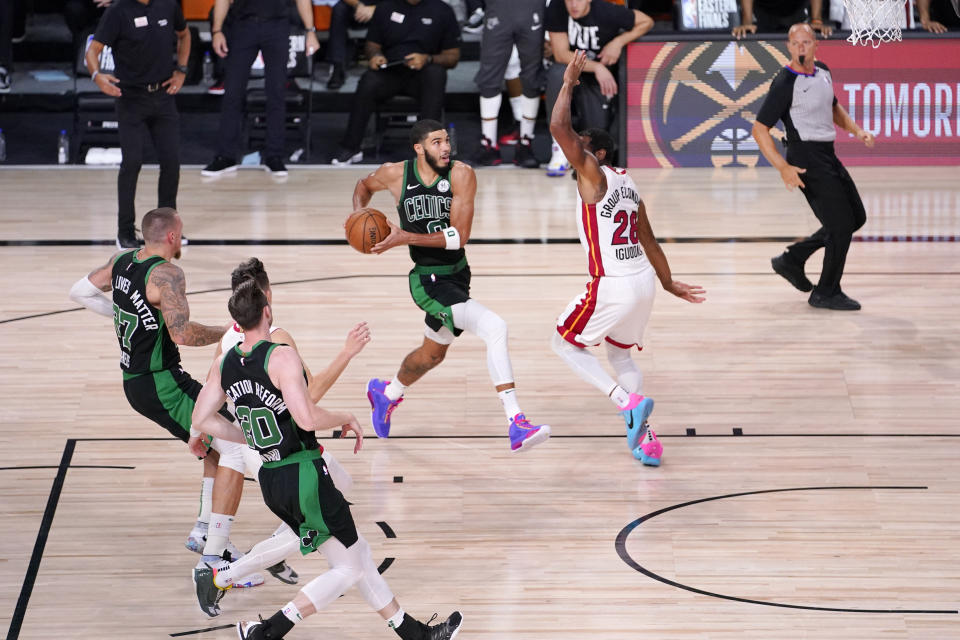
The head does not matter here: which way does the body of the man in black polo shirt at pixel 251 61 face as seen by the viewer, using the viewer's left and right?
facing the viewer

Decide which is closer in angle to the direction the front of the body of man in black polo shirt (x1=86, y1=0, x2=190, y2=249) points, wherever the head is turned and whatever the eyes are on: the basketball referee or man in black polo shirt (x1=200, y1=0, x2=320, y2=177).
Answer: the basketball referee

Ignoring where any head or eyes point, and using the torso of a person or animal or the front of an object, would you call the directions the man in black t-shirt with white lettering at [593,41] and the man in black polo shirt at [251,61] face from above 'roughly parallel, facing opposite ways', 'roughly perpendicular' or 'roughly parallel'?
roughly parallel

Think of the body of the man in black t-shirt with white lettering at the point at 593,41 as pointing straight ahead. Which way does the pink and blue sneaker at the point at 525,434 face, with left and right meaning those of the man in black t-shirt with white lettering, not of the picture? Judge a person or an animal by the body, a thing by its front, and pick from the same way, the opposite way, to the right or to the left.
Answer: to the left

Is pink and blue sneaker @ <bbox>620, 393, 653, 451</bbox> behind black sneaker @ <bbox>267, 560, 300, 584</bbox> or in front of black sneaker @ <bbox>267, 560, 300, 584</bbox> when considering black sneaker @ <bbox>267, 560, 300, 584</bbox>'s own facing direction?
in front

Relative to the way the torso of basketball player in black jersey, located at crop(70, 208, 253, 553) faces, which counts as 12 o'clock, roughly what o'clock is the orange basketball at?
The orange basketball is roughly at 12 o'clock from the basketball player in black jersey.

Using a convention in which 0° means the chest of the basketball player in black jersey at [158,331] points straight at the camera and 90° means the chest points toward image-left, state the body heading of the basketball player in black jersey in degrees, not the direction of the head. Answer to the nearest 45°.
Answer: approximately 225°

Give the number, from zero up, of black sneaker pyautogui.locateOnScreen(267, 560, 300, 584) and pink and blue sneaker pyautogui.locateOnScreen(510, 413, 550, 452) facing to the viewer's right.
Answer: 2

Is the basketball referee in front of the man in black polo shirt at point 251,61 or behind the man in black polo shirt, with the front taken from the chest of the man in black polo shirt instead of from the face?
in front

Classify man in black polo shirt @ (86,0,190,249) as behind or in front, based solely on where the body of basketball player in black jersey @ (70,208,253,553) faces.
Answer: in front

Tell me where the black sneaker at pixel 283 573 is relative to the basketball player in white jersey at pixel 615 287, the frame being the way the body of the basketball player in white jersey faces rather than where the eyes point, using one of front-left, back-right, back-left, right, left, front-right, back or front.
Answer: left

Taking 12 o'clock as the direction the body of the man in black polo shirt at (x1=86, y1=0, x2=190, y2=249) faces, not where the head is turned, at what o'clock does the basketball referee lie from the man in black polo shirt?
The basketball referee is roughly at 10 o'clock from the man in black polo shirt.

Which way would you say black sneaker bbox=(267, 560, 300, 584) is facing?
to the viewer's right

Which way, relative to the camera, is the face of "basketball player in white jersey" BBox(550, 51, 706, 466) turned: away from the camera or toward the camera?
away from the camera

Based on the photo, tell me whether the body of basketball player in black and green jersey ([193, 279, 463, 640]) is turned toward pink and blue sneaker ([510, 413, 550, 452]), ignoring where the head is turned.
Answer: yes

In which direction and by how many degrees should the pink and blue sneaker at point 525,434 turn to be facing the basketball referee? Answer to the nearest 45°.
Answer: approximately 45° to its left
